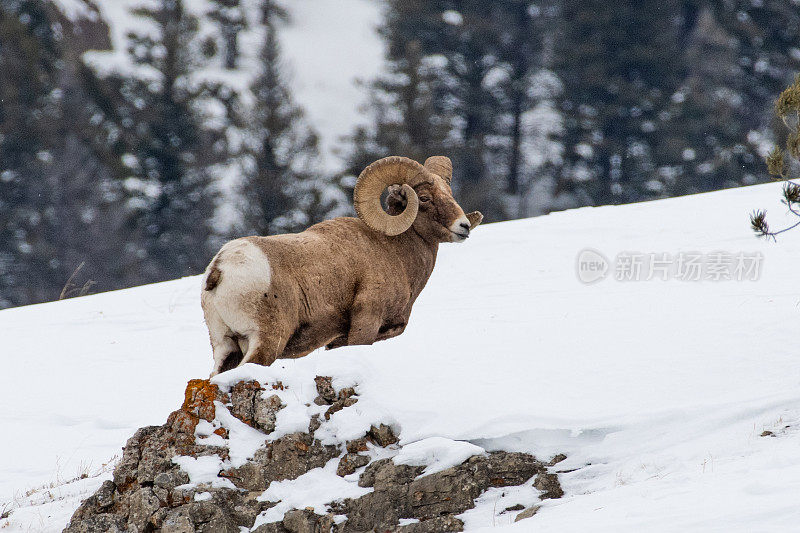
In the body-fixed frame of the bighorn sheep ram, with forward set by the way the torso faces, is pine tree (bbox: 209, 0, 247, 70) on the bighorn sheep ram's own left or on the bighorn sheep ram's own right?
on the bighorn sheep ram's own left

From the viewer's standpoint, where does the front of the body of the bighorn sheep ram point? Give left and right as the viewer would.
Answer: facing away from the viewer and to the right of the viewer

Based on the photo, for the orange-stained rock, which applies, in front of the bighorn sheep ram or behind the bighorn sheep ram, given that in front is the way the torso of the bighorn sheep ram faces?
behind

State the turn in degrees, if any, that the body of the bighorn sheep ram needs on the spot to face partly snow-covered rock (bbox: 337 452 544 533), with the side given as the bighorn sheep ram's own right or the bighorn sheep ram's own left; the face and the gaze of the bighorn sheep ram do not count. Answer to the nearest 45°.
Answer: approximately 135° to the bighorn sheep ram's own right

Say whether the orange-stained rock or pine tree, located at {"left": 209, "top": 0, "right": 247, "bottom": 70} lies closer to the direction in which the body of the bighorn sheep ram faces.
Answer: the pine tree

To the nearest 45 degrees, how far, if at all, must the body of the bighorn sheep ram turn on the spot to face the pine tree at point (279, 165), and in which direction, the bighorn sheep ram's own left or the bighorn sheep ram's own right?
approximately 45° to the bighorn sheep ram's own left

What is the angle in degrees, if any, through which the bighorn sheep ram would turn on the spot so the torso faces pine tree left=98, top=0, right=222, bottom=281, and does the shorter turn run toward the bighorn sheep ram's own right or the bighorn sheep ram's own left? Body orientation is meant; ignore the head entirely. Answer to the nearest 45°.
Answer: approximately 45° to the bighorn sheep ram's own left

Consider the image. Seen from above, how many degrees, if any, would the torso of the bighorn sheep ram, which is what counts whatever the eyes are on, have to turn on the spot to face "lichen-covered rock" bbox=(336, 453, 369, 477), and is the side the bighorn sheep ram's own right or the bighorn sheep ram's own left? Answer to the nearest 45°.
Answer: approximately 135° to the bighorn sheep ram's own right

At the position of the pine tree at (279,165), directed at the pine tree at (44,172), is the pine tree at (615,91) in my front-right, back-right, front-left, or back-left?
back-right

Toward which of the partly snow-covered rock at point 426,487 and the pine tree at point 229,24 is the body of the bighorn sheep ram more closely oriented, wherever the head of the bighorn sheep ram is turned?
the pine tree

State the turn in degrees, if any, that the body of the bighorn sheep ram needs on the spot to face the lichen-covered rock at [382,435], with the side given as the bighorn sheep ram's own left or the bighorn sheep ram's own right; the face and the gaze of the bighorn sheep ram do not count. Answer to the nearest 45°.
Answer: approximately 135° to the bighorn sheep ram's own right

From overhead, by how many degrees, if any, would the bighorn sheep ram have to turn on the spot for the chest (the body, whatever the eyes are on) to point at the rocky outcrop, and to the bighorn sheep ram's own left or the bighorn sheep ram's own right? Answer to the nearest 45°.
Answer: approximately 135° to the bighorn sheep ram's own right

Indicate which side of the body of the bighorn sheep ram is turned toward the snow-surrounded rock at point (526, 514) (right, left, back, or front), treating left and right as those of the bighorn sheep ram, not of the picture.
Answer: right
